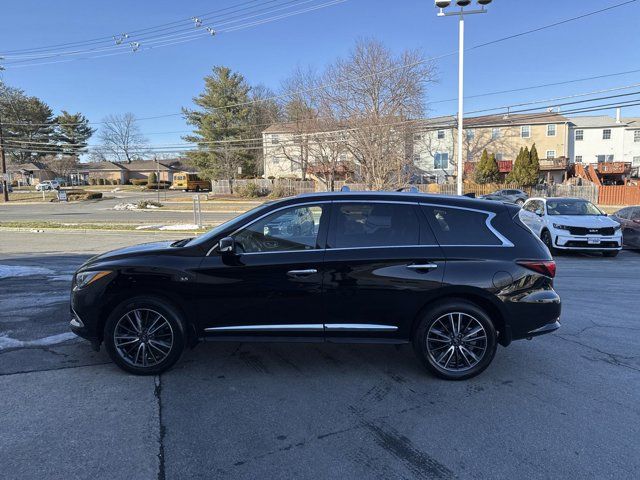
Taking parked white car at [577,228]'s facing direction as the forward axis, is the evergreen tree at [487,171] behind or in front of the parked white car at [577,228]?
behind

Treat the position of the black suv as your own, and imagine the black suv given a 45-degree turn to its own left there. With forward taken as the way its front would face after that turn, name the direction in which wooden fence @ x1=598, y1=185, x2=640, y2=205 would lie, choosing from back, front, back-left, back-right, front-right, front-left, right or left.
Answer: back

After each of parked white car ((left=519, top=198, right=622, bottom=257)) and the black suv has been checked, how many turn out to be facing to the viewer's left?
1

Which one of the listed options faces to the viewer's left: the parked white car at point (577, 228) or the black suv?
the black suv

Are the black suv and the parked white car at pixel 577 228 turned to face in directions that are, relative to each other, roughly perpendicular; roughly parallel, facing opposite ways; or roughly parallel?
roughly perpendicular

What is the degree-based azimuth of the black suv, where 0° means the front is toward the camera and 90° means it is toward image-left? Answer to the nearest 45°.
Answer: approximately 90°

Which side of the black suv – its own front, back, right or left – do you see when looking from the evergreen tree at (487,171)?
right

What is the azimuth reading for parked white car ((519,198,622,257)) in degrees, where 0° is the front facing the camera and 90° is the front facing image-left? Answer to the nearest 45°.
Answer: approximately 315°

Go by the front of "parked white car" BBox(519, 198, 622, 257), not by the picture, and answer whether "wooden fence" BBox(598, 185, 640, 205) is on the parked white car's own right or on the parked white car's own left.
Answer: on the parked white car's own left

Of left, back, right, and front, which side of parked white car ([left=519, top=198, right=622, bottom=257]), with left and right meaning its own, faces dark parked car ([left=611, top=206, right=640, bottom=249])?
left

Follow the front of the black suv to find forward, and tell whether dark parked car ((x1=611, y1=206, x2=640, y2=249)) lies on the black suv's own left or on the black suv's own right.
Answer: on the black suv's own right
